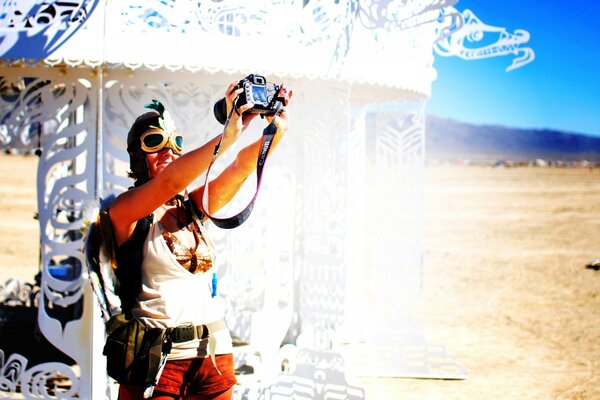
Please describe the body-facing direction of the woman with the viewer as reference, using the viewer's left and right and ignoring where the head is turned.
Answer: facing the viewer and to the right of the viewer

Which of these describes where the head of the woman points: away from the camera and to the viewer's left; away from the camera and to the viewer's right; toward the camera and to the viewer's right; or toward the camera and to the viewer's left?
toward the camera and to the viewer's right
